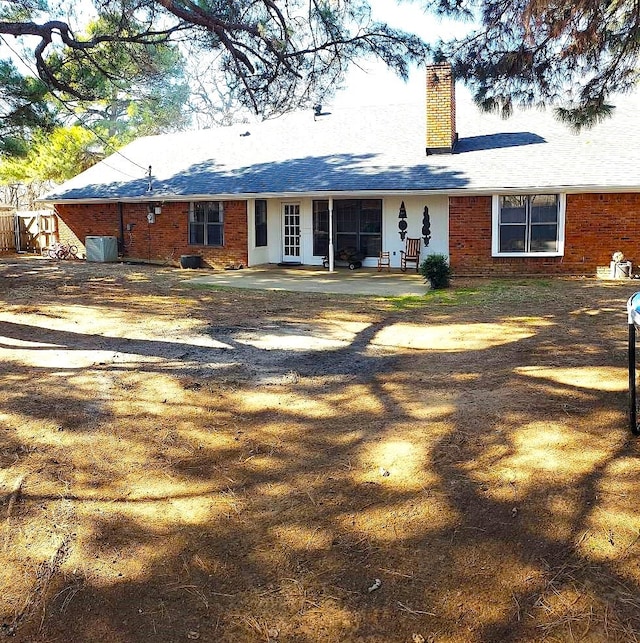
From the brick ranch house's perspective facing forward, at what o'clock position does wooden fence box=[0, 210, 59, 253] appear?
The wooden fence is roughly at 10 o'clock from the brick ranch house.

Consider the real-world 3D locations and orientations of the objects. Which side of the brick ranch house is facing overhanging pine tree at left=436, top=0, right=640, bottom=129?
front

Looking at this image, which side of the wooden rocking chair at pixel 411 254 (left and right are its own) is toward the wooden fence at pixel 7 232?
right

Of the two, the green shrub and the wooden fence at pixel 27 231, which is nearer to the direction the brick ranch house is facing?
the green shrub

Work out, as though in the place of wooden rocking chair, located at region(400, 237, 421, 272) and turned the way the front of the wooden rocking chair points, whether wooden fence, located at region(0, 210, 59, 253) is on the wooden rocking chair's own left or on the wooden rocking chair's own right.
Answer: on the wooden rocking chair's own right

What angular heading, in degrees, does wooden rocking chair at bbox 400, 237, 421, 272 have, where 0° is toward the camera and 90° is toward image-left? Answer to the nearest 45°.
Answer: approximately 45°

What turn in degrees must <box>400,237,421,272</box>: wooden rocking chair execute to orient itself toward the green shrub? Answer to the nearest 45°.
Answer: approximately 45° to its left

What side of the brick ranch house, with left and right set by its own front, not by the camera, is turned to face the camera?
back
